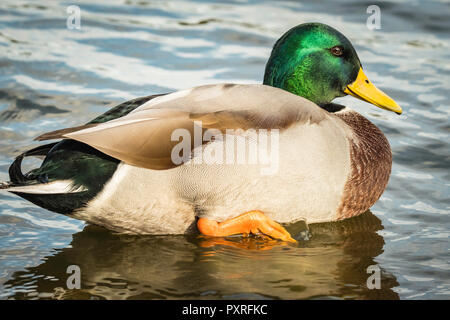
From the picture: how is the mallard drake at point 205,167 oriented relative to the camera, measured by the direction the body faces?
to the viewer's right
